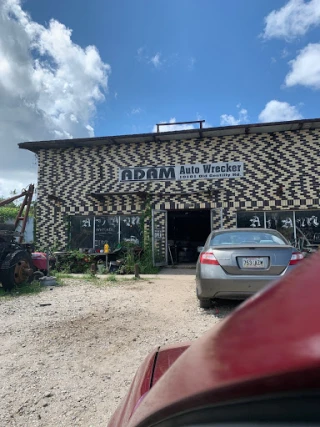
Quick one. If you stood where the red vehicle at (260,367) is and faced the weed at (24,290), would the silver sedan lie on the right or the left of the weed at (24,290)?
right

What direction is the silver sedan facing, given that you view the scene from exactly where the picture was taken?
facing away from the viewer

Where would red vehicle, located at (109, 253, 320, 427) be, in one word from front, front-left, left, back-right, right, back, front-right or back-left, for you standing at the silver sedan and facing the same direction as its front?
back

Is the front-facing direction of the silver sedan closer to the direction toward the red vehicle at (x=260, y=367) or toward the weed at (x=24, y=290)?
the weed

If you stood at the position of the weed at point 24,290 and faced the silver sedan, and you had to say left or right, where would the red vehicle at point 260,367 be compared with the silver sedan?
right

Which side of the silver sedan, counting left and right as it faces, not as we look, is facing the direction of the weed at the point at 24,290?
left
